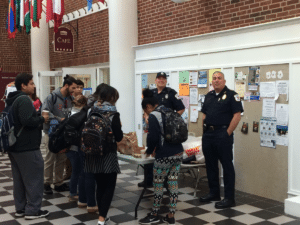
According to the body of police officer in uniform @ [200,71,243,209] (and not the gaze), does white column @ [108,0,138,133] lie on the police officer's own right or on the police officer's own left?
on the police officer's own right

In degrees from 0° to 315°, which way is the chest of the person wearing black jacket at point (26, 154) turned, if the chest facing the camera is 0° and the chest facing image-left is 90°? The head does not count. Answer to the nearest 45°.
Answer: approximately 270°

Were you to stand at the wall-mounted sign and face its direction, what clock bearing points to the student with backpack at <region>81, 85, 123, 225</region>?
The student with backpack is roughly at 12 o'clock from the wall-mounted sign.

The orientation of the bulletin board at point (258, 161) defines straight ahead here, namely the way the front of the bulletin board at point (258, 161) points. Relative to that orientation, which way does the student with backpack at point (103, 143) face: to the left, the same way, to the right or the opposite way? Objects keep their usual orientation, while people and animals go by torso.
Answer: the opposite way

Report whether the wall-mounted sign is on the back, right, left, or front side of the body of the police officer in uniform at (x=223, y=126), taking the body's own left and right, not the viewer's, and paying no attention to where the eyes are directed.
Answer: right

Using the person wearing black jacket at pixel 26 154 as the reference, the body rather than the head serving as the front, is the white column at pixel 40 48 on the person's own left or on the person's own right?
on the person's own left

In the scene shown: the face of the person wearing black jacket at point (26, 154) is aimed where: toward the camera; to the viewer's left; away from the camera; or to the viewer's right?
to the viewer's right

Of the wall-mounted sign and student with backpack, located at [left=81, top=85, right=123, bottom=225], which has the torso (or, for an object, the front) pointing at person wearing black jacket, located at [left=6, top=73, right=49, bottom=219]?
the wall-mounted sign

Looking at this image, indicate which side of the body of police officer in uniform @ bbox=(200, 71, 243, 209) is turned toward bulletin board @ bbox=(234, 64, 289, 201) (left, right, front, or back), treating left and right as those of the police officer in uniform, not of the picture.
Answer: back

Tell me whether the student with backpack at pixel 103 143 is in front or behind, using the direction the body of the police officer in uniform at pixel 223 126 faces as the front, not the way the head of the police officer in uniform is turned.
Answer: in front

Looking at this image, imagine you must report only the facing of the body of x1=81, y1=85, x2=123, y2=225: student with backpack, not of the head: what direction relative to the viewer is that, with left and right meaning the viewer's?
facing away from the viewer and to the right of the viewer

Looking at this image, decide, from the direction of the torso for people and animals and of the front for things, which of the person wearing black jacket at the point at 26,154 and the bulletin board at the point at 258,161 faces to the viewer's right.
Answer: the person wearing black jacket

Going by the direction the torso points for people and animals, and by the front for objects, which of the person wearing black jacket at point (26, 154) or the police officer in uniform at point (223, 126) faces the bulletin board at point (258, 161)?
the person wearing black jacket
